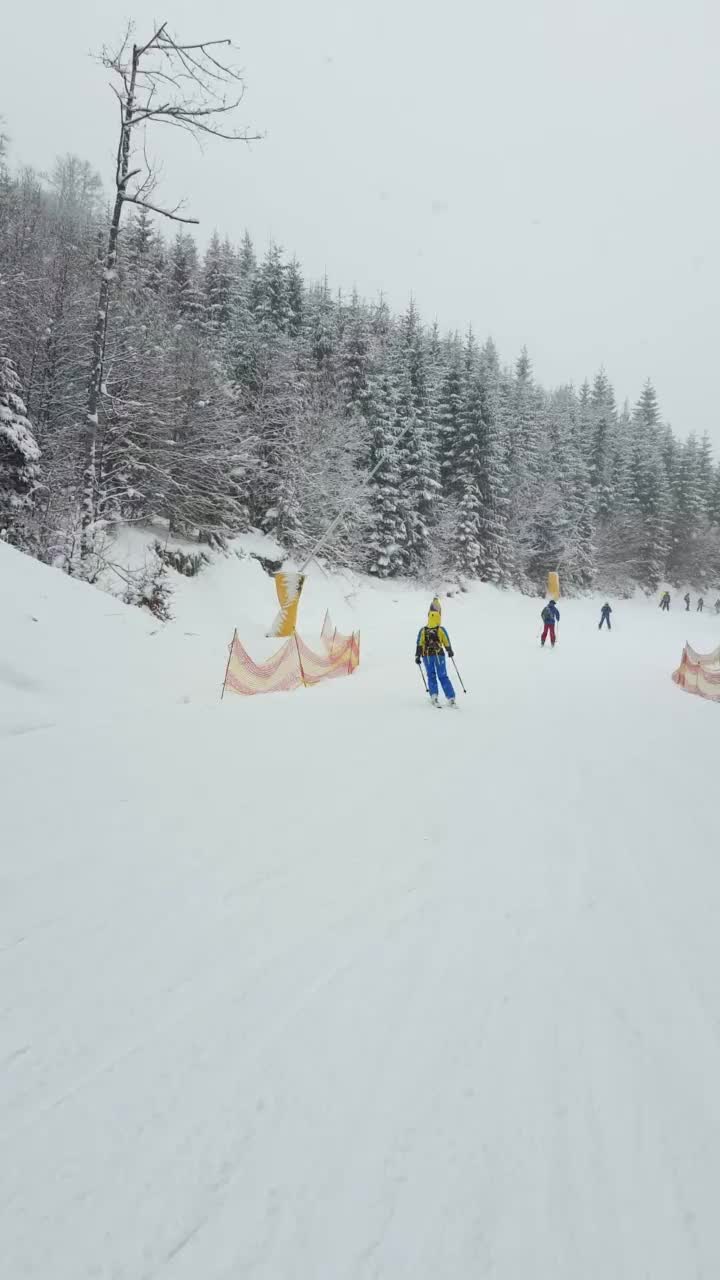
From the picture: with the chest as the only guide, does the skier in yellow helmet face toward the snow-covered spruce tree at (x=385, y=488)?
yes

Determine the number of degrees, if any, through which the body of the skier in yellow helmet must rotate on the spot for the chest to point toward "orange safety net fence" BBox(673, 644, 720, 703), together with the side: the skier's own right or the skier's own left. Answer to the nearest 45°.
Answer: approximately 45° to the skier's own right

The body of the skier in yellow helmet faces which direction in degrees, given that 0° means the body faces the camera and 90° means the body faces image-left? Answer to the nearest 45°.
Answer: approximately 180°

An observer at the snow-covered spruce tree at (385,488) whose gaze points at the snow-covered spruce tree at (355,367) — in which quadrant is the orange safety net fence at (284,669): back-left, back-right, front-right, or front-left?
back-left

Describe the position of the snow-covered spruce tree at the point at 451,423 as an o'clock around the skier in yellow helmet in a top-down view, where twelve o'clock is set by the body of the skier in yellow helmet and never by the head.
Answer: The snow-covered spruce tree is roughly at 12 o'clock from the skier in yellow helmet.

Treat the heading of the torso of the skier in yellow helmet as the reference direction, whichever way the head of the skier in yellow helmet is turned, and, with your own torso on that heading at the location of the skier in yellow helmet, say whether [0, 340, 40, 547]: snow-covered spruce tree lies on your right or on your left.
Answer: on your left

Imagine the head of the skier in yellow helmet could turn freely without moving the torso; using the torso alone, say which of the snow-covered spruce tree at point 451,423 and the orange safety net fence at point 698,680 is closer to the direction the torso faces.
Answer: the snow-covered spruce tree

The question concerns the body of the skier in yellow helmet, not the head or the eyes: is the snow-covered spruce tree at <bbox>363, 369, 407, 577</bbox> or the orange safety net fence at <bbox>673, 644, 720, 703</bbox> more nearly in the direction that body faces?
the snow-covered spruce tree

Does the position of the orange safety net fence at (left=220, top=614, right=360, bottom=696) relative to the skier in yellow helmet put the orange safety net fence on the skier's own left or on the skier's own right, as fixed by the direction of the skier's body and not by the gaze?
on the skier's own left
